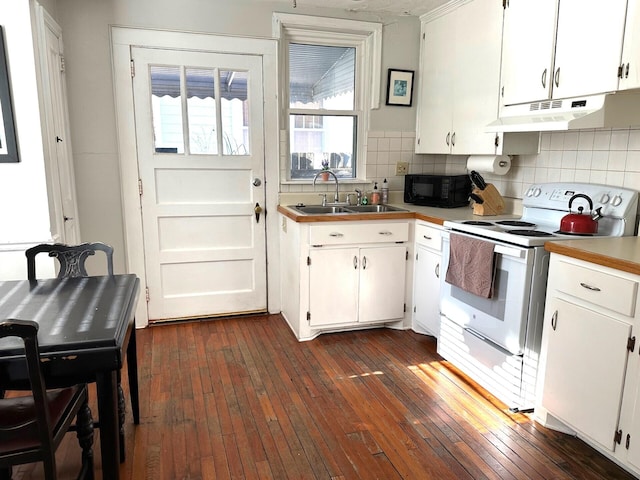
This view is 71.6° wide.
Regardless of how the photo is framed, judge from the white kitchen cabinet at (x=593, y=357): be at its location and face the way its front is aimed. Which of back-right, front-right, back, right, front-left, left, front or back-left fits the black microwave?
right

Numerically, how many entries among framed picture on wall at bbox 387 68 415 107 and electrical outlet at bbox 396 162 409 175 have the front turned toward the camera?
2

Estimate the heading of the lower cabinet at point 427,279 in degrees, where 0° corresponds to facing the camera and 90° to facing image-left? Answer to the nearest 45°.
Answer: approximately 45°

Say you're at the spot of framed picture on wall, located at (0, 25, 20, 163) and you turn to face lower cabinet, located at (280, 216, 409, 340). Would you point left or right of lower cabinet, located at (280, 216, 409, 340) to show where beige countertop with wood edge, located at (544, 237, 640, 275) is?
right

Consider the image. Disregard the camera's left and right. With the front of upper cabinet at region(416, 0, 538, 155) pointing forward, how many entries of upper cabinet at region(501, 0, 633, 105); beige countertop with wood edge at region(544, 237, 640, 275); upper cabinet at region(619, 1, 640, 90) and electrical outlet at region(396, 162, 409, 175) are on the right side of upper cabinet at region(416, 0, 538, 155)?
1

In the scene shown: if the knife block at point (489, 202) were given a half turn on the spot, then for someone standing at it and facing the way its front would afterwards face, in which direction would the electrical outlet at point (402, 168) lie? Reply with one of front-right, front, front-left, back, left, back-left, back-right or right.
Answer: back-left

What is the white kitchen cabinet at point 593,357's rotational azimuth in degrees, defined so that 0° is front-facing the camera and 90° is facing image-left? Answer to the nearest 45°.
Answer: approximately 45°

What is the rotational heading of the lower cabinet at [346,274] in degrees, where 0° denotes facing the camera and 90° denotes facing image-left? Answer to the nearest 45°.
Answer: approximately 0°
